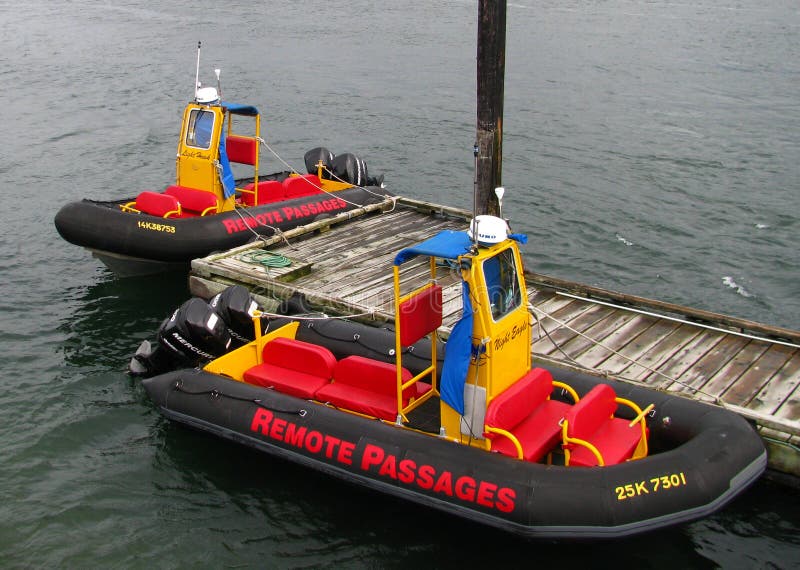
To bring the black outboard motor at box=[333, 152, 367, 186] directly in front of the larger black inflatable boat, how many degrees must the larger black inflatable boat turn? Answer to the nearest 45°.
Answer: approximately 135° to its left

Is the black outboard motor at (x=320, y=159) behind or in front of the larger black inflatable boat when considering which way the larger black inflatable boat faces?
behind

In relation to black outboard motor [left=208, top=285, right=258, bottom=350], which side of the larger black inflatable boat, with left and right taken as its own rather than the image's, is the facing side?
back

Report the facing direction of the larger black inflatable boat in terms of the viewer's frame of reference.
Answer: facing the viewer and to the right of the viewer
